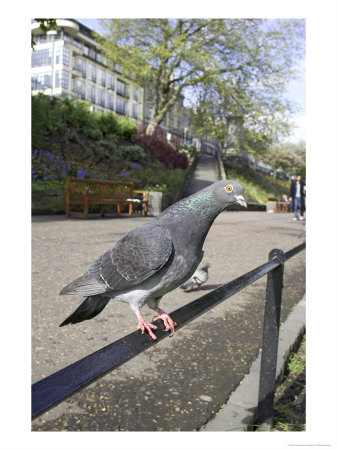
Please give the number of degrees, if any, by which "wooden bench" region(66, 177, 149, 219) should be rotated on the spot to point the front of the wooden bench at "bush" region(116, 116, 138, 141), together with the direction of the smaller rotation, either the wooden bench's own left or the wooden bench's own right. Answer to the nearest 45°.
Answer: approximately 135° to the wooden bench's own left

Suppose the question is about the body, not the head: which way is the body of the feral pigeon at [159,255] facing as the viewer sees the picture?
to the viewer's right

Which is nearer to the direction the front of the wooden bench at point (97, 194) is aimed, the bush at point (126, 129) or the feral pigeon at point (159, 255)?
the feral pigeon

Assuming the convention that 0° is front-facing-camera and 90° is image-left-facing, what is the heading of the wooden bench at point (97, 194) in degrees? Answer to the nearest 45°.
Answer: approximately 315°

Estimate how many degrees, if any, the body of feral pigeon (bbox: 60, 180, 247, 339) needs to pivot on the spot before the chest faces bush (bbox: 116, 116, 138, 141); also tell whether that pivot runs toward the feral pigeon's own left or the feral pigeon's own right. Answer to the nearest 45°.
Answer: approximately 90° to the feral pigeon's own left

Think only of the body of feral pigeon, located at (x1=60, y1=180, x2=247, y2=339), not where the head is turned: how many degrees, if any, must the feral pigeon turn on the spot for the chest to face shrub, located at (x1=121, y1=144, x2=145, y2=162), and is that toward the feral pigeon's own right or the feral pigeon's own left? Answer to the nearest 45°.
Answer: approximately 90° to the feral pigeon's own left
